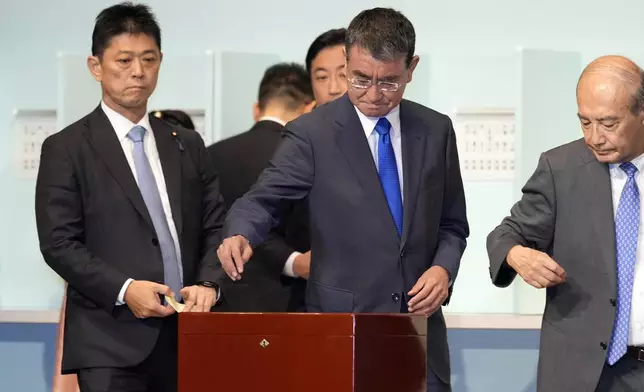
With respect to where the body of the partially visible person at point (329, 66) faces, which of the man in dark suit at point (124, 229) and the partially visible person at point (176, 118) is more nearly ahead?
the man in dark suit

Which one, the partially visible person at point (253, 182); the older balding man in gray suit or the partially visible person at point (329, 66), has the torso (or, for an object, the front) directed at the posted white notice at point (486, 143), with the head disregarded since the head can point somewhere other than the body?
the partially visible person at point (253, 182)

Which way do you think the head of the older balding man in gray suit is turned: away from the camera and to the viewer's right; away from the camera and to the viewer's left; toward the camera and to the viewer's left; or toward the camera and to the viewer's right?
toward the camera and to the viewer's left

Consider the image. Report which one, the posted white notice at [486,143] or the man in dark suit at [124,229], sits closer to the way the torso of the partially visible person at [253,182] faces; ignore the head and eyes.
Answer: the posted white notice

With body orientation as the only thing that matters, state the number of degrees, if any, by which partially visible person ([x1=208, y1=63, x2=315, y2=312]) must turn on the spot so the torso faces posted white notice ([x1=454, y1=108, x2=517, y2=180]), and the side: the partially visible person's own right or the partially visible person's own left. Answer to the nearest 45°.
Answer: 0° — they already face it

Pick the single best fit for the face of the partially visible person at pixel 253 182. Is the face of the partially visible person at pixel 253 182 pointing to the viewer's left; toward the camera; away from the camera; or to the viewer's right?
away from the camera

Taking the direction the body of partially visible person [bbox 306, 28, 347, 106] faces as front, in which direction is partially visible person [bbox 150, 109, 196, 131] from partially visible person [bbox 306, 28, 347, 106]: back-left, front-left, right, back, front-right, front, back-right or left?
back-right

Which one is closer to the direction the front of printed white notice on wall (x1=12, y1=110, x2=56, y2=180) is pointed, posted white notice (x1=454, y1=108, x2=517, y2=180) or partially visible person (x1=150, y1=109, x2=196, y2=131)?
the partially visible person

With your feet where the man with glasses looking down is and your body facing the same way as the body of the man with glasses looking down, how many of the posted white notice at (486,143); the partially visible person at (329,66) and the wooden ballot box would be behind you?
2
